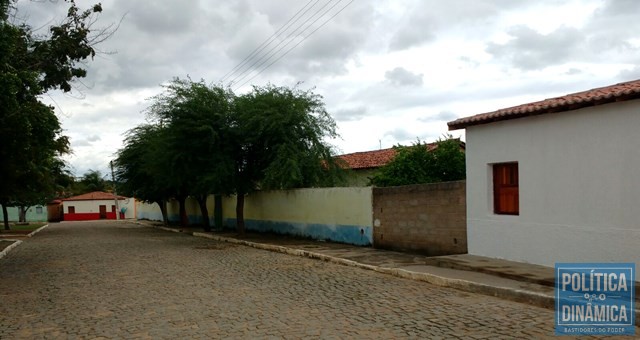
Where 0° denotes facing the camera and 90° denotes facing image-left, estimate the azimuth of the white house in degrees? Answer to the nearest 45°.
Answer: approximately 45°

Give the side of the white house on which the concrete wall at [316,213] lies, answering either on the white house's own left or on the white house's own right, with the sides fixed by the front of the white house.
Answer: on the white house's own right

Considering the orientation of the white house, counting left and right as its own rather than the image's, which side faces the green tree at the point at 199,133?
right

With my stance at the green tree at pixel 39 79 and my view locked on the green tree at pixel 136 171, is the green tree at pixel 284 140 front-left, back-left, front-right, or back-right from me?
front-right

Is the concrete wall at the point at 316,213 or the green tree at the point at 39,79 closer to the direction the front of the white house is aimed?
the green tree

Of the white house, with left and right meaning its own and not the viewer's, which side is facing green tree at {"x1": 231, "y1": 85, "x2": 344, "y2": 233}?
right
